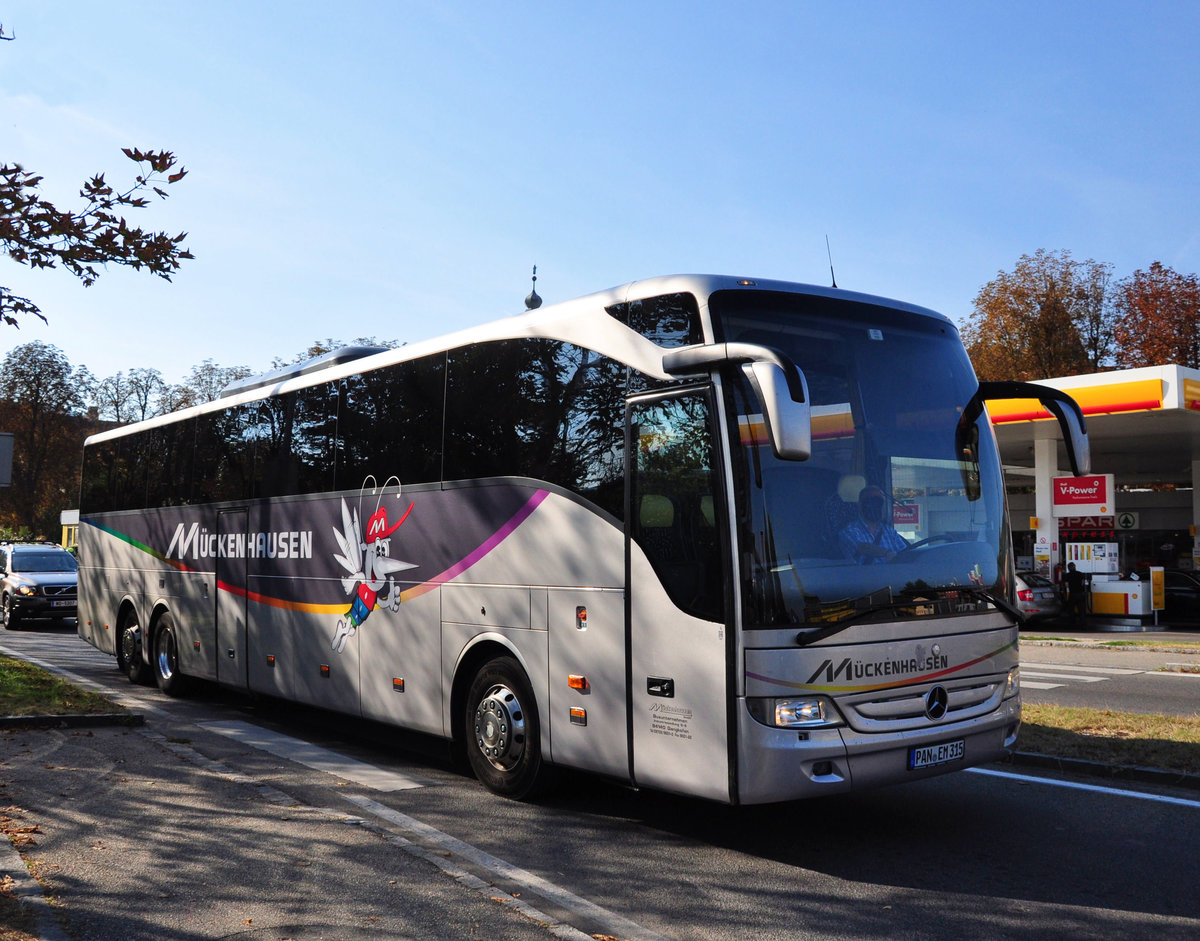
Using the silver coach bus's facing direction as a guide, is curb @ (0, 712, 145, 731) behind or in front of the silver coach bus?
behind

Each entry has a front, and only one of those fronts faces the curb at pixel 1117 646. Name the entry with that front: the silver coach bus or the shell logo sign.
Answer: the shell logo sign

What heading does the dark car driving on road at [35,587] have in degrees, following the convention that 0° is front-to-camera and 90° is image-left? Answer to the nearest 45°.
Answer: approximately 315°

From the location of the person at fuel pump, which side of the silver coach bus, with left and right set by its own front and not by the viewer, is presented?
left

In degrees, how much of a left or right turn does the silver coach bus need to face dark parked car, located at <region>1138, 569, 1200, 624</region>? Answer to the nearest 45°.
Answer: approximately 90° to its left

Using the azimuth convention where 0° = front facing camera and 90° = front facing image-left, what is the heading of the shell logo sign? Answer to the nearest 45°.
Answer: approximately 0°

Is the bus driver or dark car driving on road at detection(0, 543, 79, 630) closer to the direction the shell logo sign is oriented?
the bus driver

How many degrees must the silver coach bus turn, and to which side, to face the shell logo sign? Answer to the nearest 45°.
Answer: approximately 90° to its left
